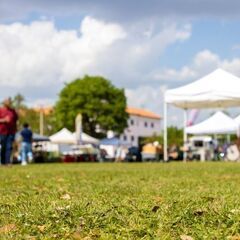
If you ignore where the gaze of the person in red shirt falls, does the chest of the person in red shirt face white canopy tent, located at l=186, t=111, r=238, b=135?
no

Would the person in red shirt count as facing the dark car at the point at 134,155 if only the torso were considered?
no

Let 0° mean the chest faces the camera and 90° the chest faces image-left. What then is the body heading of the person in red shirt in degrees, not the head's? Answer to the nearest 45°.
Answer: approximately 45°

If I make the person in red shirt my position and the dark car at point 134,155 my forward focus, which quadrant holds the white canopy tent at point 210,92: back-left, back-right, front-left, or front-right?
front-right

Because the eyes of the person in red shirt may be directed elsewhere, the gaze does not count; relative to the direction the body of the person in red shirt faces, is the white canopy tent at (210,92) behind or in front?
behind
